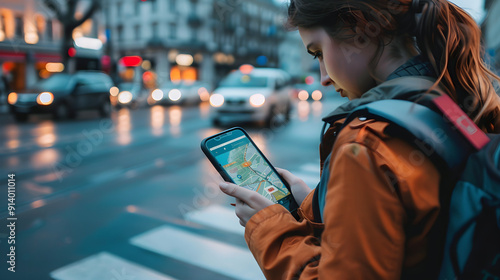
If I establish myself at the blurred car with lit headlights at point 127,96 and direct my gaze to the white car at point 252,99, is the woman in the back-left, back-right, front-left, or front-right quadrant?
front-right

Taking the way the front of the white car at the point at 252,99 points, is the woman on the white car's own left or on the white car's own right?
on the white car's own left

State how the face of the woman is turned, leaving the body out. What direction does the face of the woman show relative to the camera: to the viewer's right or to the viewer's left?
to the viewer's left

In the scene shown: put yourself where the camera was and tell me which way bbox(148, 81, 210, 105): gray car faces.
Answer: facing the viewer and to the left of the viewer

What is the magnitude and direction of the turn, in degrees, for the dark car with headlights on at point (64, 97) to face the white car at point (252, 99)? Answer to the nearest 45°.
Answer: approximately 90° to its left

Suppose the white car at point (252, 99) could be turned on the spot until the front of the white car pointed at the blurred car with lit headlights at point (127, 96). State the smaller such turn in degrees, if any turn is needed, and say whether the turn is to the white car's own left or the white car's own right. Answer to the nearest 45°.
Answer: approximately 90° to the white car's own right

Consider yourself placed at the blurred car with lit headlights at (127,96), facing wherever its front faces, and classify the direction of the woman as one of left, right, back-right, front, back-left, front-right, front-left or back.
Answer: front-left

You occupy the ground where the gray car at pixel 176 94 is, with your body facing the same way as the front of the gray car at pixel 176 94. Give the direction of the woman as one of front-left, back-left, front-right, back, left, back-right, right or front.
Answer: front-left

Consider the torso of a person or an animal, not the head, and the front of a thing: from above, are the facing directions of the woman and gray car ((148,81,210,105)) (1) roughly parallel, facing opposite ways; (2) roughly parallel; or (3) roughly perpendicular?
roughly perpendicular

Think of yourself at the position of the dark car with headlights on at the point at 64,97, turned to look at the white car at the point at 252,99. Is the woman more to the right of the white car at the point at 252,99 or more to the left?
right

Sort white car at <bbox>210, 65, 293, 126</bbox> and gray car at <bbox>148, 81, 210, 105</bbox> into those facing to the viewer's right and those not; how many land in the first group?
0

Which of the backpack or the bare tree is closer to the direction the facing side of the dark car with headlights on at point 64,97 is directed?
the backpack
